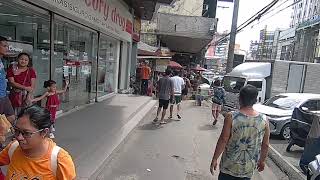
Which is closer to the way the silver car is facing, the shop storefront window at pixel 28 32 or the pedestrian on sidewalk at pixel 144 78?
the shop storefront window

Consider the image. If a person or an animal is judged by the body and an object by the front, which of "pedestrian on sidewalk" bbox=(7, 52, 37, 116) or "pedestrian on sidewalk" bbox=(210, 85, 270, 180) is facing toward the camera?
"pedestrian on sidewalk" bbox=(7, 52, 37, 116)

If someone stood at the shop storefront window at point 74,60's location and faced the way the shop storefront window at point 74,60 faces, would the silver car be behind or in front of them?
in front

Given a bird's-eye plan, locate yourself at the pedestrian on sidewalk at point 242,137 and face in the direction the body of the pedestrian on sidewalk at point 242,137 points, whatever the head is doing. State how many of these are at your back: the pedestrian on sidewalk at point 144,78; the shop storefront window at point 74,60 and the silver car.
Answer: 0

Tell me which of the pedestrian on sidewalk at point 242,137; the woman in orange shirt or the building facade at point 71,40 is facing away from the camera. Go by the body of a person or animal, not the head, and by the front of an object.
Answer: the pedestrian on sidewalk

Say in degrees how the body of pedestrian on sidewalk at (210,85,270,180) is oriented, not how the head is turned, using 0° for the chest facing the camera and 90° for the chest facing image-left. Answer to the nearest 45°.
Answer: approximately 180°

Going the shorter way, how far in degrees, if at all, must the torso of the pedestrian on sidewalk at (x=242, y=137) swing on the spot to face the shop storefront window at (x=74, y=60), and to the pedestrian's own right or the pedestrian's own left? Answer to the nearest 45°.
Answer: approximately 45° to the pedestrian's own left

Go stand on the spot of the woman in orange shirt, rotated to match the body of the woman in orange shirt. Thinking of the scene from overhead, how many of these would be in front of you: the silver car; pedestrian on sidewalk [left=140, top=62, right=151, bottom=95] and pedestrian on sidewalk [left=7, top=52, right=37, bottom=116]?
0

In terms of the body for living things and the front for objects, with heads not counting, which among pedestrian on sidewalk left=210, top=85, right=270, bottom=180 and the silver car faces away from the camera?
the pedestrian on sidewalk

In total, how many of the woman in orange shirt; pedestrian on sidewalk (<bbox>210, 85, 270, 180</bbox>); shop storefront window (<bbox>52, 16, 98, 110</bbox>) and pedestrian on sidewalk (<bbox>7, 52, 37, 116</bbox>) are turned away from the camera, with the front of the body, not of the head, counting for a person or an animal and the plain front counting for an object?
1

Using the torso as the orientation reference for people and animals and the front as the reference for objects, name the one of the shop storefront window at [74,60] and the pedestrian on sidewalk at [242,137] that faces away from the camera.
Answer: the pedestrian on sidewalk

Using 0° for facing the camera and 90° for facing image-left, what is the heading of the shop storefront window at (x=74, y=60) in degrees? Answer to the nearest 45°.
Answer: approximately 315°

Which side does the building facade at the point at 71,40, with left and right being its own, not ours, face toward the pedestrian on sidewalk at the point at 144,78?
left

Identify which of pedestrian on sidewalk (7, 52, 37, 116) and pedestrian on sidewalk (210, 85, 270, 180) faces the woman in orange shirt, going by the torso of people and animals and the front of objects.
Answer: pedestrian on sidewalk (7, 52, 37, 116)

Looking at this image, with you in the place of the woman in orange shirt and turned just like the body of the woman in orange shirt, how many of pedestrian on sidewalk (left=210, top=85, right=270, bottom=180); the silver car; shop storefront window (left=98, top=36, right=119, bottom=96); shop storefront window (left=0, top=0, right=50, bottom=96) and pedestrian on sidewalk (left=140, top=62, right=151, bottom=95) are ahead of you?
0

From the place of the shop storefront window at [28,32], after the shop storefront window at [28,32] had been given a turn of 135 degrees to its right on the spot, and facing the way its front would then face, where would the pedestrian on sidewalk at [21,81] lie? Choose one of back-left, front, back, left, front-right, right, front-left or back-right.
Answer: left

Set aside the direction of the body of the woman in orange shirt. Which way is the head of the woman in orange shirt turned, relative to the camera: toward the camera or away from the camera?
toward the camera

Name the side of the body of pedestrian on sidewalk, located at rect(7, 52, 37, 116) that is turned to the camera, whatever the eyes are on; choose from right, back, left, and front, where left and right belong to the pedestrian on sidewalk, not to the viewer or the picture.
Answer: front
